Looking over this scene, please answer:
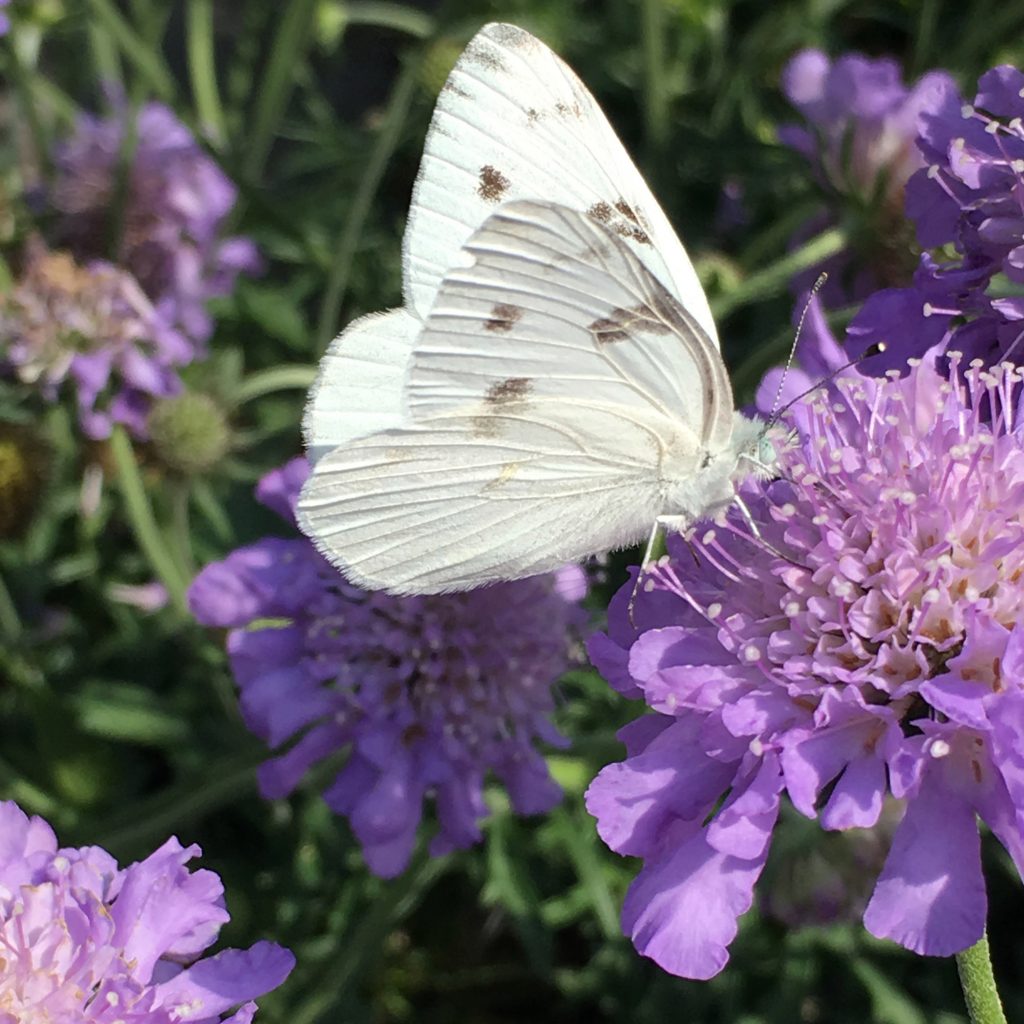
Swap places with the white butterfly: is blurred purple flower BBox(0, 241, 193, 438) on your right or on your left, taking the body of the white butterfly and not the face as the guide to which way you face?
on your left

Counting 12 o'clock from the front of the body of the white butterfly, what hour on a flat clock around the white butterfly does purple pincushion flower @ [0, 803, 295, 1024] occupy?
The purple pincushion flower is roughly at 4 o'clock from the white butterfly.

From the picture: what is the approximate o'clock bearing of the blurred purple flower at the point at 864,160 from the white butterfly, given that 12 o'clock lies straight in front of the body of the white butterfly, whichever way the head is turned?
The blurred purple flower is roughly at 10 o'clock from the white butterfly.

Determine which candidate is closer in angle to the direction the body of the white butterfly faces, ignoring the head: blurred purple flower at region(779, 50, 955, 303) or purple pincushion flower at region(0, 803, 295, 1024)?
the blurred purple flower

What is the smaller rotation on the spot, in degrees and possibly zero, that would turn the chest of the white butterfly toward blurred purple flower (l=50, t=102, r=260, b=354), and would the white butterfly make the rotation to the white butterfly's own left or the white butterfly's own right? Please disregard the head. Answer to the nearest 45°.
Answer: approximately 135° to the white butterfly's own left

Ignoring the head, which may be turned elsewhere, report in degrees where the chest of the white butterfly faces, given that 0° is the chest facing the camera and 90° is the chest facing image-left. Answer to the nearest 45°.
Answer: approximately 270°
